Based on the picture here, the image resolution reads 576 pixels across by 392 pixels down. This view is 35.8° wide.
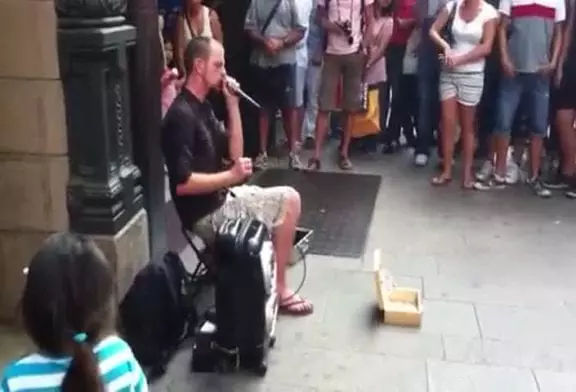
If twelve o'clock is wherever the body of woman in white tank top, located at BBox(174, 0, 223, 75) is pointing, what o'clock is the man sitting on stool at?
The man sitting on stool is roughly at 12 o'clock from the woman in white tank top.

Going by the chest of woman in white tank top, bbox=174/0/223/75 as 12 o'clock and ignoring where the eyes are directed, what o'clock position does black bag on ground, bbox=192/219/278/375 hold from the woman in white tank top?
The black bag on ground is roughly at 12 o'clock from the woman in white tank top.

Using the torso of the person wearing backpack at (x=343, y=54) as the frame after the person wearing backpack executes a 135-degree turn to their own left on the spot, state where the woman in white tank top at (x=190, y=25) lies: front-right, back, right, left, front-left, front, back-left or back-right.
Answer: back

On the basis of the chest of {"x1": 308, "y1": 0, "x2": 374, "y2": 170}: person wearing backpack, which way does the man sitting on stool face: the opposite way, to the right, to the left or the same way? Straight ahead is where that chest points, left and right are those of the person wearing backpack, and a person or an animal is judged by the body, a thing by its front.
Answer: to the left

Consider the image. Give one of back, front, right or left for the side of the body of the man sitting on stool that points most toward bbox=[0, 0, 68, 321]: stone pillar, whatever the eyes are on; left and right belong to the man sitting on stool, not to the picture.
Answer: back

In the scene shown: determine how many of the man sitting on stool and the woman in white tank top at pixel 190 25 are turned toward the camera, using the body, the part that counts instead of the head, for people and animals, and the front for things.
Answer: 1

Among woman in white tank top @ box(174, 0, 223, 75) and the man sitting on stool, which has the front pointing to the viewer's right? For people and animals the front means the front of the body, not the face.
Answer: the man sitting on stool

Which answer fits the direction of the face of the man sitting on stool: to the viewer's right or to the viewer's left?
to the viewer's right

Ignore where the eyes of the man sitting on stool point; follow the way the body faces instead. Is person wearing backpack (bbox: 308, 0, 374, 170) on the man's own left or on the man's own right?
on the man's own left

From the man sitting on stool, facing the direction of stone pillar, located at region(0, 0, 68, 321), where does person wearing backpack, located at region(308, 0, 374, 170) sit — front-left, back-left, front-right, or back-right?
back-right

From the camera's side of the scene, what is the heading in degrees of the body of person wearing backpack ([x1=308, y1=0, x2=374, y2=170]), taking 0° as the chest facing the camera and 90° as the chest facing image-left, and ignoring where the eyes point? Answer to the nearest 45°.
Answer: approximately 0°

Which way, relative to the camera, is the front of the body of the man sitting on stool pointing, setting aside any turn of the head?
to the viewer's right

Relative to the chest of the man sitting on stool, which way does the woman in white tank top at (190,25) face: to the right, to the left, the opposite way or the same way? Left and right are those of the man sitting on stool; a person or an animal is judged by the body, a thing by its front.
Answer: to the right
